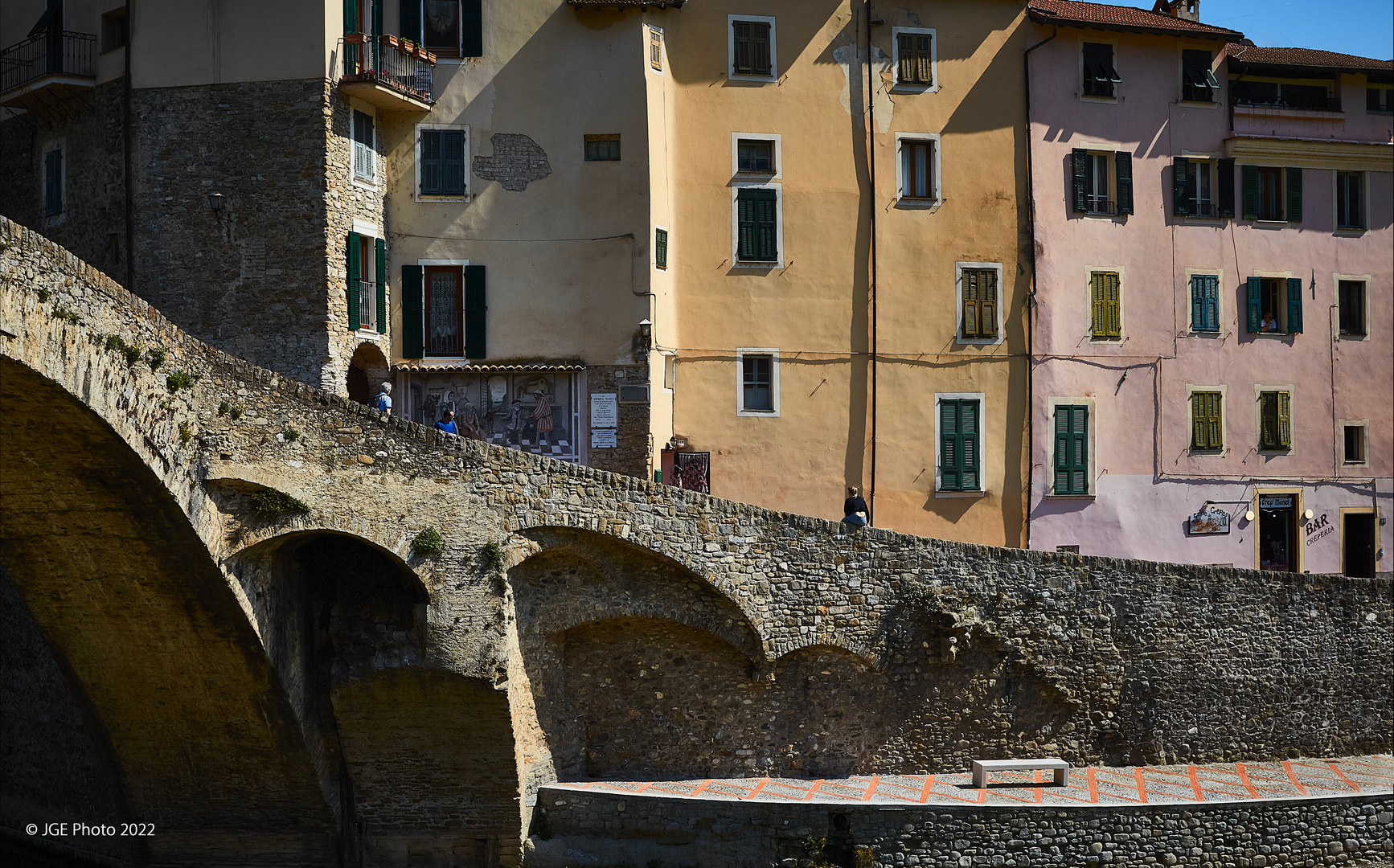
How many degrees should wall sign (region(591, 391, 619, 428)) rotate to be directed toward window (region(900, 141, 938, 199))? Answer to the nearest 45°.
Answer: approximately 90° to its left

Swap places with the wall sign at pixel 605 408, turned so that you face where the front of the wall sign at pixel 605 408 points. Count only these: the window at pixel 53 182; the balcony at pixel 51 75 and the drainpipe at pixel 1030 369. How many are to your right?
2

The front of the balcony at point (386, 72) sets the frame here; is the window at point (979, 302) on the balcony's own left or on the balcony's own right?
on the balcony's own left

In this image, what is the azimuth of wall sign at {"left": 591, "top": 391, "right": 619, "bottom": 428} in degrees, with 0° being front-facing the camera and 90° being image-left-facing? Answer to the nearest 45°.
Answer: approximately 0°
